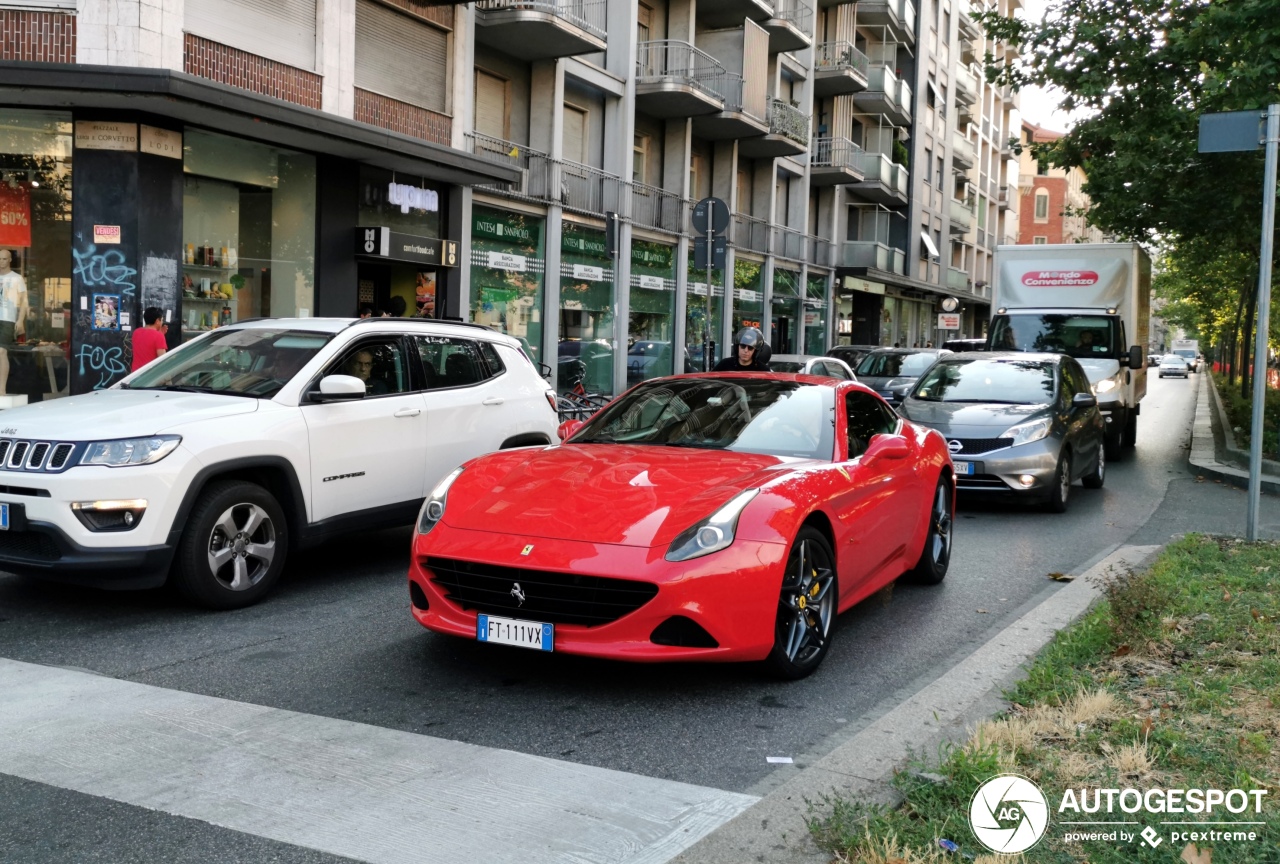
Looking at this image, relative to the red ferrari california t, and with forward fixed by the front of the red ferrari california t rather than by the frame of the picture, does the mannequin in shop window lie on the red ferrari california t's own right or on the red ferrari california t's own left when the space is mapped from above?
on the red ferrari california t's own right

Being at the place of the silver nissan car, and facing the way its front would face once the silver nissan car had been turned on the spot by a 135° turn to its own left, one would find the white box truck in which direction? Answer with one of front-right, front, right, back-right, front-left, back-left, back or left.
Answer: left

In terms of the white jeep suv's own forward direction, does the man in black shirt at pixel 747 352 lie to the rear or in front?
to the rear

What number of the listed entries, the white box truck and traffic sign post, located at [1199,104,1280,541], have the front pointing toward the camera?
1

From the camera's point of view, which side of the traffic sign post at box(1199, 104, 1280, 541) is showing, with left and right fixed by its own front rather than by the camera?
back

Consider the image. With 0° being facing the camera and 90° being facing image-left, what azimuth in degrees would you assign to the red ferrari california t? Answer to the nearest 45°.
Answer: approximately 45°

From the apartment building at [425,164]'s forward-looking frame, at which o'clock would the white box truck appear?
The white box truck is roughly at 11 o'clock from the apartment building.

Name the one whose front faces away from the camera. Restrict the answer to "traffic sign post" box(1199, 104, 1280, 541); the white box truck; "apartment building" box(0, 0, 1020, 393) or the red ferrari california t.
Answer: the traffic sign post

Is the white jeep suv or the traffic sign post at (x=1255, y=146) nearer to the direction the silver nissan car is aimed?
the white jeep suv

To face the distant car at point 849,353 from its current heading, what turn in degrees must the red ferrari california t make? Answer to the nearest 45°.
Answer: approximately 135° to its right

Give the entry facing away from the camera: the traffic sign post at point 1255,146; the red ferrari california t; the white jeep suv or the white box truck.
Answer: the traffic sign post

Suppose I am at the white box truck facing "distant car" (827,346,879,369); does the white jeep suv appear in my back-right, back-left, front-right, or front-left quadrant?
back-left

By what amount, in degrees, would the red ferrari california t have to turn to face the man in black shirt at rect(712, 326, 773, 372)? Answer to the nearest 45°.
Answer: approximately 135° to its right

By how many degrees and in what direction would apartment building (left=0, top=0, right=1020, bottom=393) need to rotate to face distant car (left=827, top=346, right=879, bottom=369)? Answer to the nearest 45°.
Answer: approximately 90° to its left

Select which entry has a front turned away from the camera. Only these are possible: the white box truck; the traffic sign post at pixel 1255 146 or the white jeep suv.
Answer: the traffic sign post

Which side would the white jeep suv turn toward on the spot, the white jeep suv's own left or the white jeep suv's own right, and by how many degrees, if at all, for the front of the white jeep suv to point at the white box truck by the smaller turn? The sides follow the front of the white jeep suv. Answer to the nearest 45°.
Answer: approximately 180°
